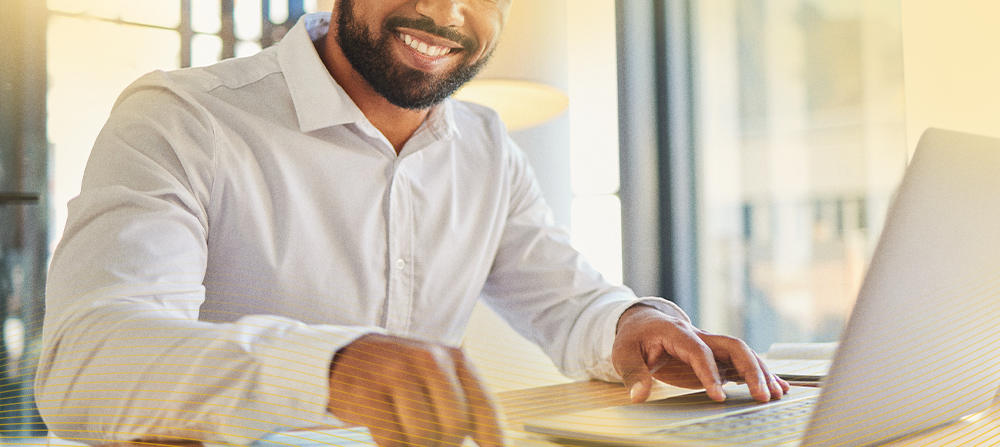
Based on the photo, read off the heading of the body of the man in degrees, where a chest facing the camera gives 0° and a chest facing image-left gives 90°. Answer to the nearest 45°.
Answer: approximately 315°

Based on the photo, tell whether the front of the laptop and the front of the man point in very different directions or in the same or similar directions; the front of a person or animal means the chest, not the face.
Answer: very different directions

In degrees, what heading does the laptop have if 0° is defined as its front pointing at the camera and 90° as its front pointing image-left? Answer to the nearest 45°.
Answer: approximately 135°
